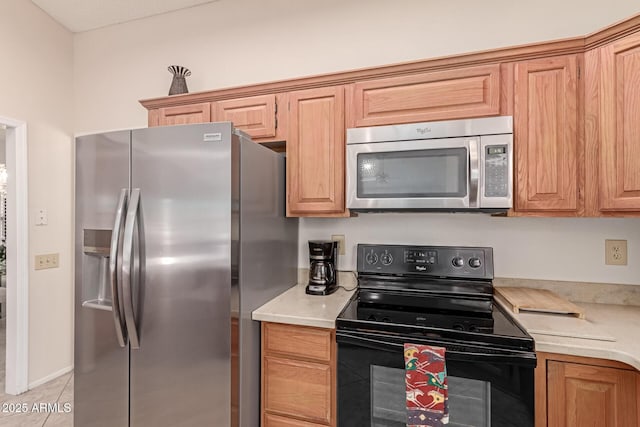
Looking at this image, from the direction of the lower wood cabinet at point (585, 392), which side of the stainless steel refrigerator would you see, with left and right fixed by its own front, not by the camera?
left

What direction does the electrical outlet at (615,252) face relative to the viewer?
toward the camera

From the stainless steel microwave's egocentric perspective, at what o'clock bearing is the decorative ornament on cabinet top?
The decorative ornament on cabinet top is roughly at 3 o'clock from the stainless steel microwave.

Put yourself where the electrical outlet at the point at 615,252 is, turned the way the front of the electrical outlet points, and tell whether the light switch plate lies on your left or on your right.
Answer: on your right

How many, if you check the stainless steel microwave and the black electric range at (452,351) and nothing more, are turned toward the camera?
2

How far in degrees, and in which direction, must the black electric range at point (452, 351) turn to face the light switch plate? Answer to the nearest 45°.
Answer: approximately 90° to its right

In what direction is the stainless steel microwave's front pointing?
toward the camera

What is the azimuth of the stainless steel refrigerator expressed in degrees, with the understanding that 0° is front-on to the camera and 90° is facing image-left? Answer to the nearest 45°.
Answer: approximately 45°

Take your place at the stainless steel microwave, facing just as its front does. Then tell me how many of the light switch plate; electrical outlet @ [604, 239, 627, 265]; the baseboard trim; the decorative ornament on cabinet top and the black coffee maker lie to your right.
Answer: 4

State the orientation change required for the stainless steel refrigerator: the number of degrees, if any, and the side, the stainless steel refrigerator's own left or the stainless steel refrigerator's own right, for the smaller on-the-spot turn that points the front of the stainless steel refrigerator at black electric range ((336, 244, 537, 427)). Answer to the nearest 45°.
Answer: approximately 90° to the stainless steel refrigerator's own left

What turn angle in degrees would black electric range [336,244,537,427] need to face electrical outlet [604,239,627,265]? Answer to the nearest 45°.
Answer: approximately 135° to its left
